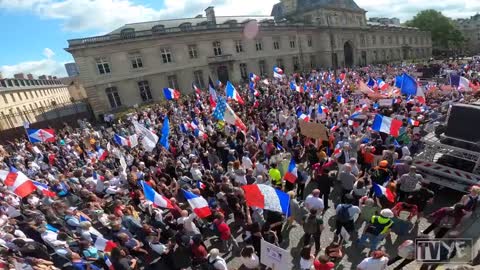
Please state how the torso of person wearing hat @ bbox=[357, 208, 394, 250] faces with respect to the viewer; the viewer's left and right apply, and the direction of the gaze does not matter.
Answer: facing away from the viewer and to the right of the viewer

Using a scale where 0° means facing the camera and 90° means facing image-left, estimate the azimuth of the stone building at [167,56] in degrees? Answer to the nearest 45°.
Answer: approximately 315°

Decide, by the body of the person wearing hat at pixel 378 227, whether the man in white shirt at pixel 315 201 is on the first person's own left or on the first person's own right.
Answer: on the first person's own left

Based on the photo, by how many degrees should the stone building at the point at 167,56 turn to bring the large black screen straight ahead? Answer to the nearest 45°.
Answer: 0° — it already faces it

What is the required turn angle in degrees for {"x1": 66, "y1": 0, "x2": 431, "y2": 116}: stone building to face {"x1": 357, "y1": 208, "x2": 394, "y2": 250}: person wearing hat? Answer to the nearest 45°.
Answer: approximately 45° to its right

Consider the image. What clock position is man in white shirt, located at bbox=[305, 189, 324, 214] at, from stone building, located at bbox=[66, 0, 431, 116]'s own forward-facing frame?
The man in white shirt is roughly at 1 o'clock from the stone building.

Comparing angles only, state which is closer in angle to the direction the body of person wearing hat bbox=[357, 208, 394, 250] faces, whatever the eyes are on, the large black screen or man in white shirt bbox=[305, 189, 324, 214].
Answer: the large black screen
